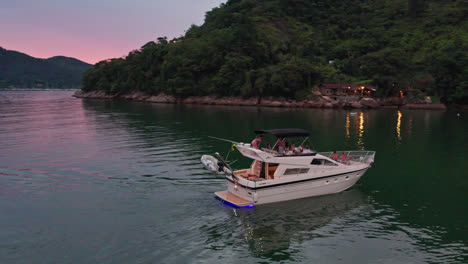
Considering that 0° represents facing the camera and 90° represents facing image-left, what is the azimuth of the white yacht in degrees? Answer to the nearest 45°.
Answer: approximately 225°
